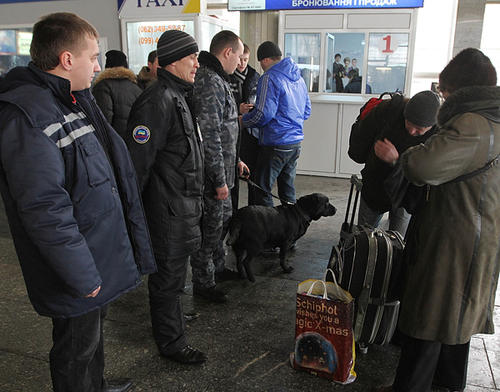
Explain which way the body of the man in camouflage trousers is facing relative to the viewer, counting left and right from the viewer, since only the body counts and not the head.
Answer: facing to the right of the viewer

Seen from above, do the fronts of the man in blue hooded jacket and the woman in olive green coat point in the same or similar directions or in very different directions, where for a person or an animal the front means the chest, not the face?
same or similar directions

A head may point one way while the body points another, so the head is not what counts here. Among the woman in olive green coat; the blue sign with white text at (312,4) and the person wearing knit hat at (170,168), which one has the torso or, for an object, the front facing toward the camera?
the blue sign with white text

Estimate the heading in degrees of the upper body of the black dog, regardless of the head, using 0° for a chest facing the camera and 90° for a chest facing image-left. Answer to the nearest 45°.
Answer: approximately 225°

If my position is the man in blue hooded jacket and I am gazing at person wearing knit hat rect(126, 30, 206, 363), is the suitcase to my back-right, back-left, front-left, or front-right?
front-left

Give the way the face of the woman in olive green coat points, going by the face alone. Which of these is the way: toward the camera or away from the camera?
away from the camera

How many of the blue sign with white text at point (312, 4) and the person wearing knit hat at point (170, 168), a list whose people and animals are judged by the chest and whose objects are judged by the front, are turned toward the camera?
1

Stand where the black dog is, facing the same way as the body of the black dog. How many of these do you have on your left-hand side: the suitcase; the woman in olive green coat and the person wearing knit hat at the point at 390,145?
0

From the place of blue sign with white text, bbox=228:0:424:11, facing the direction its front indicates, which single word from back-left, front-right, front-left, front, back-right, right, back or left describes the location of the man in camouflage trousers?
front

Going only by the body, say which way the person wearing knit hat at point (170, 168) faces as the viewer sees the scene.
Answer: to the viewer's right

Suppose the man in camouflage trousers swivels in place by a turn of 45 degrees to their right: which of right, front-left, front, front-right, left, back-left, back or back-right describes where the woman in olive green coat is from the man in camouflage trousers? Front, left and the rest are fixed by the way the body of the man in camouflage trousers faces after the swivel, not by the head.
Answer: front

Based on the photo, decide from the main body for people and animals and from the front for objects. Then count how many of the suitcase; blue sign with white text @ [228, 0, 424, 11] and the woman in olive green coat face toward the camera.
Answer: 1

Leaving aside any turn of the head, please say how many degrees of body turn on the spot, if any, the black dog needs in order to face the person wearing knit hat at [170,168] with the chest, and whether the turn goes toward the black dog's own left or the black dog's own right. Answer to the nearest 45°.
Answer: approximately 135° to the black dog's own right

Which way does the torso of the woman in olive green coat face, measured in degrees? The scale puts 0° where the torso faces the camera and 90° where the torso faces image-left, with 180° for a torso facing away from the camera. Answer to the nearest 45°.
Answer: approximately 135°

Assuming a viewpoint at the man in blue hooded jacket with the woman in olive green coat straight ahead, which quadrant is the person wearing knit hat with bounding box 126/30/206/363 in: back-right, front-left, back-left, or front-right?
front-right

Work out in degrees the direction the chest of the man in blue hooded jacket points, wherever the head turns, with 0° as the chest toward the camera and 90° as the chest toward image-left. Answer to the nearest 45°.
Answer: approximately 135°
